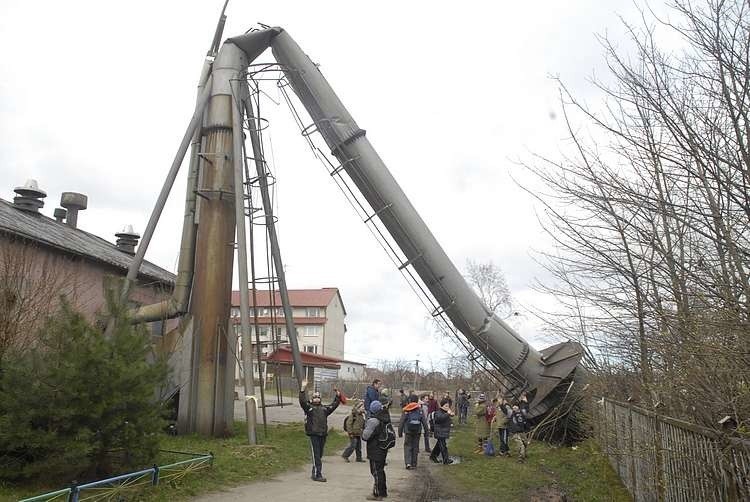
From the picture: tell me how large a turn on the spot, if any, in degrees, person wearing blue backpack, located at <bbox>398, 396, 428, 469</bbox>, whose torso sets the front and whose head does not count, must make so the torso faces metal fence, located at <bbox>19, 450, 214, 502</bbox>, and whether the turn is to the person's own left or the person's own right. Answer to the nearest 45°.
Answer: approximately 135° to the person's own left

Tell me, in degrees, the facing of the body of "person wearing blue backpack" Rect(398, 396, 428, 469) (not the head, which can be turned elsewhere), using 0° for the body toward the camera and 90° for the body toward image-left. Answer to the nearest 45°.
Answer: approximately 180°

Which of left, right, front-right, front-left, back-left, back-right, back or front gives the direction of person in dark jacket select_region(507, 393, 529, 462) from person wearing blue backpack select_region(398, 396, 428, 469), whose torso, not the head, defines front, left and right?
front-right

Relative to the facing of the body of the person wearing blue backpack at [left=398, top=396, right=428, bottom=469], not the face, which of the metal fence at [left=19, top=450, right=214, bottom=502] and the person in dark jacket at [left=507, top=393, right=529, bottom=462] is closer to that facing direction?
the person in dark jacket

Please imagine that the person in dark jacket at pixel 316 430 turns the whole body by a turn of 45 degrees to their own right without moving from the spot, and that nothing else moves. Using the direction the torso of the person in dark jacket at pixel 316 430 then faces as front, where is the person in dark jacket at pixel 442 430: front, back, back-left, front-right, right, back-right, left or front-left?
back

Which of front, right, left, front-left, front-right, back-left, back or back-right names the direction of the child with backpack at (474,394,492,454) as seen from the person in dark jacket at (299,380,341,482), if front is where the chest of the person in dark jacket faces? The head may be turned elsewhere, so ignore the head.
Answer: back-left

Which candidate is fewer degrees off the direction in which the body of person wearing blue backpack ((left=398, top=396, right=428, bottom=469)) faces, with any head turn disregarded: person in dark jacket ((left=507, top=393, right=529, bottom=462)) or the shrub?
the person in dark jacket

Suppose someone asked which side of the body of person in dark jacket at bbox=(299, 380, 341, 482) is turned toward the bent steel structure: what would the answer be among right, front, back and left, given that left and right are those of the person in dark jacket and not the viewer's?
back

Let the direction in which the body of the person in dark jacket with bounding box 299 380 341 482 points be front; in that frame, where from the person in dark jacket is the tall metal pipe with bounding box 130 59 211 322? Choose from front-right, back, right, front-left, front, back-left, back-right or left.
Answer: back-right

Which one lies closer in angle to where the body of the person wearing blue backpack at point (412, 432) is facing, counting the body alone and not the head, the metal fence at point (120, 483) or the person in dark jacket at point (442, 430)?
the person in dark jacket

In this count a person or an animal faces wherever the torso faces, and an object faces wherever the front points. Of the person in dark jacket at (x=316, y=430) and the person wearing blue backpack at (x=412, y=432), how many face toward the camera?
1

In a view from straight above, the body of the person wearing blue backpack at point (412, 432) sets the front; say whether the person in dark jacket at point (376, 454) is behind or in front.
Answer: behind

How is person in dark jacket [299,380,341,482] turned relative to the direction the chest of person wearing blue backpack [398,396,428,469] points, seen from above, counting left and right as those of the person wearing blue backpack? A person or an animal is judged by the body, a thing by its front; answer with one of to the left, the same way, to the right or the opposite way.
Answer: the opposite way
